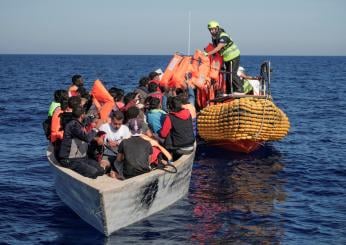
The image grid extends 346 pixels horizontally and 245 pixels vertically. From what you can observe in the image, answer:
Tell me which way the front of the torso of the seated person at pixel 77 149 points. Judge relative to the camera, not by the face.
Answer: to the viewer's right

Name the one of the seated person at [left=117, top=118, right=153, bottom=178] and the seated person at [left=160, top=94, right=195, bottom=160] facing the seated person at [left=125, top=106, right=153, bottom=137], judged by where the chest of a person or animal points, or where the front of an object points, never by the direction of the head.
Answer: the seated person at [left=117, top=118, right=153, bottom=178]

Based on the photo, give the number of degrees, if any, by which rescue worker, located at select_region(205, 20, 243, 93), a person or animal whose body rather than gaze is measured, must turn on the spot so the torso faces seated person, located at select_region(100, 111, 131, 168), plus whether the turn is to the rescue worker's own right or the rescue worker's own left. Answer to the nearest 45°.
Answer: approximately 90° to the rescue worker's own left

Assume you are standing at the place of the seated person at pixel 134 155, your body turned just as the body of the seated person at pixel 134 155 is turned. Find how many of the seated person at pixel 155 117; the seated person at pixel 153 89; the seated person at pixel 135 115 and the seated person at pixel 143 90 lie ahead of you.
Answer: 4

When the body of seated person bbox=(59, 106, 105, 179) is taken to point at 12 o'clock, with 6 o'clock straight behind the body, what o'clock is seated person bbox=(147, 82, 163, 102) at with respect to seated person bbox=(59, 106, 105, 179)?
seated person bbox=(147, 82, 163, 102) is roughly at 10 o'clock from seated person bbox=(59, 106, 105, 179).

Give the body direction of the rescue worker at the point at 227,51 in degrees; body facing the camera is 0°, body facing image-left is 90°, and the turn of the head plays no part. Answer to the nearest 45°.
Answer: approximately 90°

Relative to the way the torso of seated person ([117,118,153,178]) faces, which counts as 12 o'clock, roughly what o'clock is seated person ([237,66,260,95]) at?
seated person ([237,66,260,95]) is roughly at 1 o'clock from seated person ([117,118,153,178]).

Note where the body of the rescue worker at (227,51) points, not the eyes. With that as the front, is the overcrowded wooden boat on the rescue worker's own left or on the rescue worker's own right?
on the rescue worker's own left

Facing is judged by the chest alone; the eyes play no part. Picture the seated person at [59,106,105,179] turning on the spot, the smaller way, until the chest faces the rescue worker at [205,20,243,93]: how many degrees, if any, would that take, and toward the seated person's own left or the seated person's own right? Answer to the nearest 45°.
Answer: approximately 45° to the seated person's own left

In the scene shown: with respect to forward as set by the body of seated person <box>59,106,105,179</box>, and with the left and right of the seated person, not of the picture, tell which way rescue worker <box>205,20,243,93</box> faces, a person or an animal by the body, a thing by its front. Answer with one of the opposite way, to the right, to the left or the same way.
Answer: the opposite way
